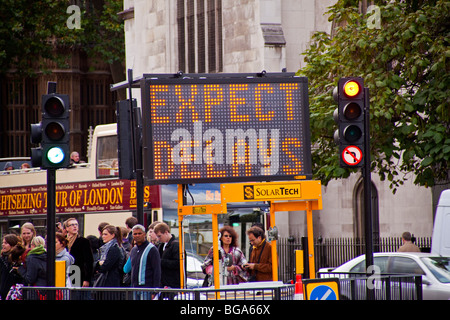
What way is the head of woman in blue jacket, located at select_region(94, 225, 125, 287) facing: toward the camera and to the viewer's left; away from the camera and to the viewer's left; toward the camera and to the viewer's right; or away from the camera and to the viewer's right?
toward the camera and to the viewer's left

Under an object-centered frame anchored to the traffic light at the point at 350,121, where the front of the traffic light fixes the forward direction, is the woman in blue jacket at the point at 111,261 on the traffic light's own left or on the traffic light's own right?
on the traffic light's own right

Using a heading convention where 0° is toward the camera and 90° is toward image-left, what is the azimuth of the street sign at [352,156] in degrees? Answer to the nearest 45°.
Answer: approximately 0°

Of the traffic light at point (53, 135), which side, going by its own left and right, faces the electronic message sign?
left

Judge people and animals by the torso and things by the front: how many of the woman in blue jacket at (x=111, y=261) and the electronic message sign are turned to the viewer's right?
0

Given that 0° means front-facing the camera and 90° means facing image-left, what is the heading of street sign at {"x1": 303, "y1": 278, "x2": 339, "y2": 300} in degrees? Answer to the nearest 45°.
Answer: approximately 0°

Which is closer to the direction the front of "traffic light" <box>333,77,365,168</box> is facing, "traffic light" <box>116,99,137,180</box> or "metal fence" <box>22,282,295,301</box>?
the metal fence
